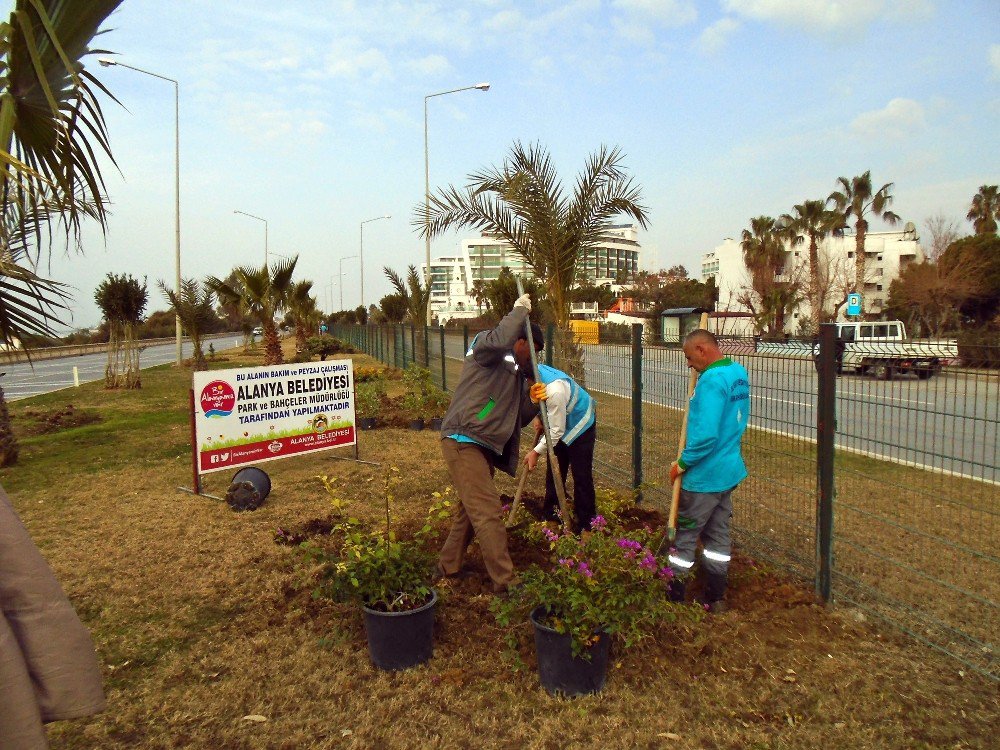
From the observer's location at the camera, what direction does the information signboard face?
facing the viewer and to the right of the viewer

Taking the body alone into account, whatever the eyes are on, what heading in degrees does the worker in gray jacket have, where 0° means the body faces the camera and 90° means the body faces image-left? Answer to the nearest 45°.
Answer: approximately 270°

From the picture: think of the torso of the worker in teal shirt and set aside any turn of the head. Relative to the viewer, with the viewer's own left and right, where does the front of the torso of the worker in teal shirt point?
facing away from the viewer and to the left of the viewer

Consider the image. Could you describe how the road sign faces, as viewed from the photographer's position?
facing the viewer

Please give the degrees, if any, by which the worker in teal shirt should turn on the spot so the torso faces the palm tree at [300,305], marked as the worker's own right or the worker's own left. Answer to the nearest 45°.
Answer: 0° — they already face it

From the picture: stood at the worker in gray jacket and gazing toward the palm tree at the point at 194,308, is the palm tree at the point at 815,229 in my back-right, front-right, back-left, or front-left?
front-right

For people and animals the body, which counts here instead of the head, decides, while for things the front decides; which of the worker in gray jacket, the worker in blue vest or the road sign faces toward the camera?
the road sign

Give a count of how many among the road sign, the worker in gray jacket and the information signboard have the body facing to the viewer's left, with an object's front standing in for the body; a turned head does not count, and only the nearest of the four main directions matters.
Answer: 0

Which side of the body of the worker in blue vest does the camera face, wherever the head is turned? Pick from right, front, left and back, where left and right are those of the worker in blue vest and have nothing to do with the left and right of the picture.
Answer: left

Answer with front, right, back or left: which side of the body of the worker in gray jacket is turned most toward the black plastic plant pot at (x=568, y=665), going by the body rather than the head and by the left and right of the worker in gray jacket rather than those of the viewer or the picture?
right

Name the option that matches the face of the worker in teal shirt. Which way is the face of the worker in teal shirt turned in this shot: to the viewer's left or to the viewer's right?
to the viewer's left

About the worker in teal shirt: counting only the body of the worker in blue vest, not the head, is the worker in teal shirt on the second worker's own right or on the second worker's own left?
on the second worker's own left

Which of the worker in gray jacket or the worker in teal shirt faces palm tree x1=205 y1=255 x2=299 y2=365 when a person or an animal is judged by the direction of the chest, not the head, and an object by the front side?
the worker in teal shirt

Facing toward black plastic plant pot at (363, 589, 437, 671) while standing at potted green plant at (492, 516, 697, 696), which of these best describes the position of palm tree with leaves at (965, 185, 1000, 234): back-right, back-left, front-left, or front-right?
back-right

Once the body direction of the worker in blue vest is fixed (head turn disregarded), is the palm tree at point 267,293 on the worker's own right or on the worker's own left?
on the worker's own right
